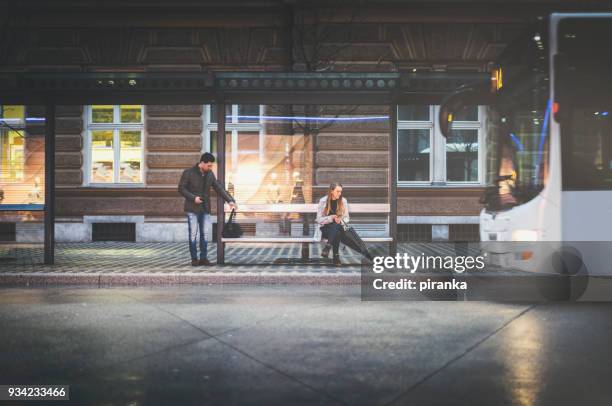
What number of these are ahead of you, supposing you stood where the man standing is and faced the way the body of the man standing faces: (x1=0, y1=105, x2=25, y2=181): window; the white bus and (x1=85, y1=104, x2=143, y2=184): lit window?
1

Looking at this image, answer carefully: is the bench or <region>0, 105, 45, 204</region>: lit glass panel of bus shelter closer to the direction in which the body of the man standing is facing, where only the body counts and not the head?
the bench

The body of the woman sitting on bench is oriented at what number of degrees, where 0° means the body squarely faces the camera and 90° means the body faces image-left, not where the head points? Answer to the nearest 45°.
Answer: approximately 0°

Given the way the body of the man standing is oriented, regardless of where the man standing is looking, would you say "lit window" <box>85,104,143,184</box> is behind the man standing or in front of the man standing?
behind

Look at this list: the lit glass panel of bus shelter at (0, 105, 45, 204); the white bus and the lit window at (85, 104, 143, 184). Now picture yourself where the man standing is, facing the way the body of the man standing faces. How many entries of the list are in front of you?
1

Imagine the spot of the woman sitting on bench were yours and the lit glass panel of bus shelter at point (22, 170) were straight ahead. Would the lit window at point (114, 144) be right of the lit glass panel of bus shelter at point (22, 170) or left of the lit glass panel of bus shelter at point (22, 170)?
right

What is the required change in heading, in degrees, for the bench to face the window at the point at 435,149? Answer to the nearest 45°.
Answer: approximately 135° to its left
